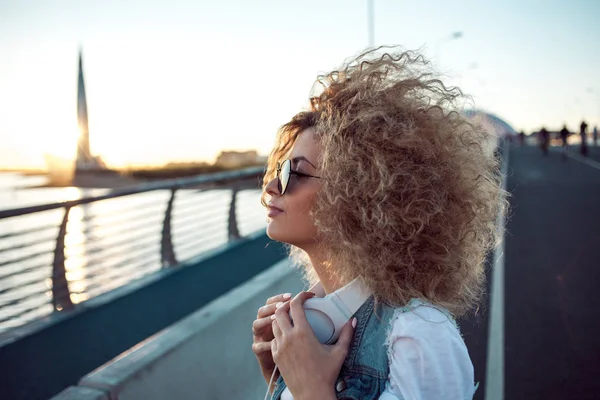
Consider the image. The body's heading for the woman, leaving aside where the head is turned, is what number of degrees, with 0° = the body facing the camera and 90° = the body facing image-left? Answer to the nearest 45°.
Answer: approximately 90°

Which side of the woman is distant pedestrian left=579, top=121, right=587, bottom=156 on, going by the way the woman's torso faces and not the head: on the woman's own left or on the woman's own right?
on the woman's own right

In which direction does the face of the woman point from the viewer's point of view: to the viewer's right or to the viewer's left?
to the viewer's left
